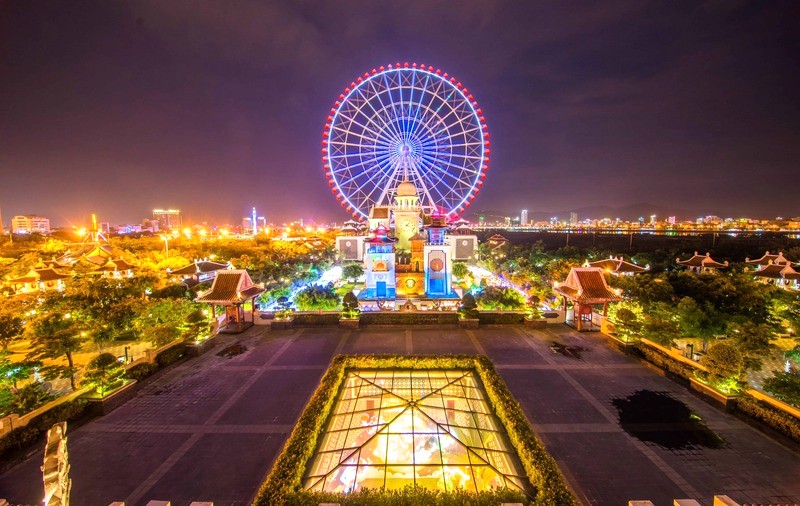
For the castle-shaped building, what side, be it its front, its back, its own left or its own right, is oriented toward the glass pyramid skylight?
front

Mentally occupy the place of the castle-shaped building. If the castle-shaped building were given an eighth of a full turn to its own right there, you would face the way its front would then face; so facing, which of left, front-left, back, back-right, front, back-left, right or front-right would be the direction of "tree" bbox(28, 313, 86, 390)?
front

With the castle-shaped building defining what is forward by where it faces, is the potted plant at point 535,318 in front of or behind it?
in front

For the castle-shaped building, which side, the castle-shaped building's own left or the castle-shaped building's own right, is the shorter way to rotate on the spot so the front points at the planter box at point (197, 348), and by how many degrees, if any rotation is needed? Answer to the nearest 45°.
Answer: approximately 45° to the castle-shaped building's own right

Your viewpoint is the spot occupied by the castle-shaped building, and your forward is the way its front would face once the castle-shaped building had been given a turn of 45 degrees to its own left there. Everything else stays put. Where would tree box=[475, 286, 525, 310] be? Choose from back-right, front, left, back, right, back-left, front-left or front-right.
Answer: front

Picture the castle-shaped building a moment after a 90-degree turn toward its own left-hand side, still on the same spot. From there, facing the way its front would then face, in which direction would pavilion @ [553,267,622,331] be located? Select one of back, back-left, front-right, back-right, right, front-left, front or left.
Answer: front-right

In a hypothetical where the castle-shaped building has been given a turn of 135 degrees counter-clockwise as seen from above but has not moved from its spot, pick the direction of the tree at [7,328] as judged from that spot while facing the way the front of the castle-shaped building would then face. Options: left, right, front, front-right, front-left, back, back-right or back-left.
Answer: back

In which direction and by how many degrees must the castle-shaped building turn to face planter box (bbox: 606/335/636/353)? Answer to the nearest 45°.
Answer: approximately 45° to its left

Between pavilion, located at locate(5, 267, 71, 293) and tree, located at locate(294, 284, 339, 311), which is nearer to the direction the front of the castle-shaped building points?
the tree

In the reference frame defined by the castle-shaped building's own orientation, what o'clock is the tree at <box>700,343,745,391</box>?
The tree is roughly at 11 o'clock from the castle-shaped building.

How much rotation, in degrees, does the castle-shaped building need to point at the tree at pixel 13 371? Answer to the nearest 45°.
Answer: approximately 45° to its right

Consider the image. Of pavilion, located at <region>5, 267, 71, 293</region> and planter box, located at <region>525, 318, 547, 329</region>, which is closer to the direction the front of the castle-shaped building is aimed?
the planter box

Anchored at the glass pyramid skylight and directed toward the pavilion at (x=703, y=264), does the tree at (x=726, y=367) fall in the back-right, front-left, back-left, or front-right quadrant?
front-right

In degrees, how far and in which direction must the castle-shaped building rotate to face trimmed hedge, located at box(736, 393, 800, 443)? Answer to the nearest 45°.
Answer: approximately 45° to its left

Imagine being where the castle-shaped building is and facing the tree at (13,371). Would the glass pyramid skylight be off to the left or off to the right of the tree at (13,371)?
left

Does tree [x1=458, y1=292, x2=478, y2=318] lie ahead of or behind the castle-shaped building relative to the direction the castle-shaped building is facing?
ahead

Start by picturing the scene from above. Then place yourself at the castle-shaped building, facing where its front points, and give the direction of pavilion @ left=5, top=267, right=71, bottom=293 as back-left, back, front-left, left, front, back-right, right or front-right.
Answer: right

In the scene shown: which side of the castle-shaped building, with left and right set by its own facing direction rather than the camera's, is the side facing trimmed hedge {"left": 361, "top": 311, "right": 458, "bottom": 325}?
front

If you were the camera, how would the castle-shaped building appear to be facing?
facing the viewer

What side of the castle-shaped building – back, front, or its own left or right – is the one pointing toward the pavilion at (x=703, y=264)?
left

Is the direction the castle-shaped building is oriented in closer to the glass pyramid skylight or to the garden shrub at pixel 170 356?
the glass pyramid skylight
